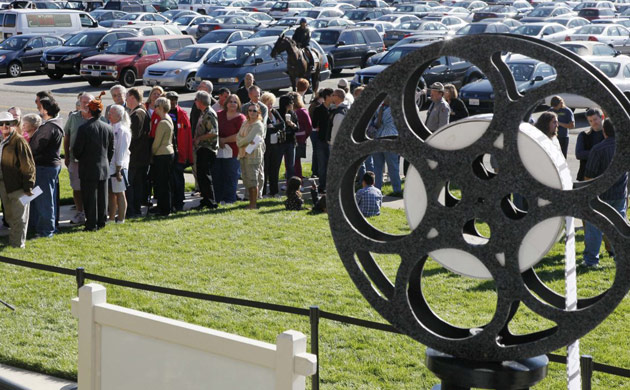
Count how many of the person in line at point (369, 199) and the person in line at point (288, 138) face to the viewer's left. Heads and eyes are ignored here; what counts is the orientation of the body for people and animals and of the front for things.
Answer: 0

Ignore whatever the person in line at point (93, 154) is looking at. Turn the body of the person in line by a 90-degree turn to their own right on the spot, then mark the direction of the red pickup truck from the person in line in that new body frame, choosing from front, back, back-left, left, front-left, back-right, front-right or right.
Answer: left

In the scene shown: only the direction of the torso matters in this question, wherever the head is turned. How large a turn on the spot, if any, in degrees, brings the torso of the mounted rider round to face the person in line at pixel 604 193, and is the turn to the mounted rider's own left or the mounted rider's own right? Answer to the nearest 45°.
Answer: approximately 45° to the mounted rider's own left

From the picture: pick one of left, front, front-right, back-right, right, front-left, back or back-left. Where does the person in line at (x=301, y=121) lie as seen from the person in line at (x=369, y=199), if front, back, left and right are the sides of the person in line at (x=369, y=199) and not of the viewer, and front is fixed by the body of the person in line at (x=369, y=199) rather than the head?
front-left

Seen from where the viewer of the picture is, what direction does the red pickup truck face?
facing the viewer and to the left of the viewer

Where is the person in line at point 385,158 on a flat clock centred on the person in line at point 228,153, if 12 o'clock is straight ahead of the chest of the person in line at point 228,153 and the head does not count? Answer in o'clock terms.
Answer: the person in line at point 385,158 is roughly at 9 o'clock from the person in line at point 228,153.

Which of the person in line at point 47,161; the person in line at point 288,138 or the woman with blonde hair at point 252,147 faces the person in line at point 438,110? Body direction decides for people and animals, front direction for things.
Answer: the person in line at point 288,138

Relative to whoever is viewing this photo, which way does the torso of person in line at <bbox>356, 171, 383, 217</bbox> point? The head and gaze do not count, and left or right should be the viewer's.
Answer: facing away from the viewer

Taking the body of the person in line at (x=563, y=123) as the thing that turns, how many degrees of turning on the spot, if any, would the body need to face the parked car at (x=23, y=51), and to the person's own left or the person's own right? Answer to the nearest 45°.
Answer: approximately 90° to the person's own right

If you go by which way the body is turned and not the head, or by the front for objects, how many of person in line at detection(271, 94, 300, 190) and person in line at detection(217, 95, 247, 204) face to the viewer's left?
0

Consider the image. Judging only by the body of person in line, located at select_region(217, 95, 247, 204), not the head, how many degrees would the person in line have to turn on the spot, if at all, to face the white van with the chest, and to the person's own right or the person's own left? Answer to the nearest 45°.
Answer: approximately 180°

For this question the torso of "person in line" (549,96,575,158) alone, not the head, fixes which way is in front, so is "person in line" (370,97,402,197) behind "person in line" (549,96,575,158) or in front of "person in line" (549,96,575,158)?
in front

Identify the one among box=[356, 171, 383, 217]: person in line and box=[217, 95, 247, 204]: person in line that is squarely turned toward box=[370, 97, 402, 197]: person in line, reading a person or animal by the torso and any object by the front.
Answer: box=[356, 171, 383, 217]: person in line

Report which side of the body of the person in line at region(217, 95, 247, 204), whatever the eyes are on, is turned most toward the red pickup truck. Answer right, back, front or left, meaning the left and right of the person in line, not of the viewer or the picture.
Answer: back

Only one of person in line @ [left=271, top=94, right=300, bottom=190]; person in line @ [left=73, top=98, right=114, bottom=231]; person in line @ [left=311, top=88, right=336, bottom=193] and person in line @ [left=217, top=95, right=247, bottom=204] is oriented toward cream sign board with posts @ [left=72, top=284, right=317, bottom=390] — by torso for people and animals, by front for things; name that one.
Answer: person in line @ [left=217, top=95, right=247, bottom=204]
